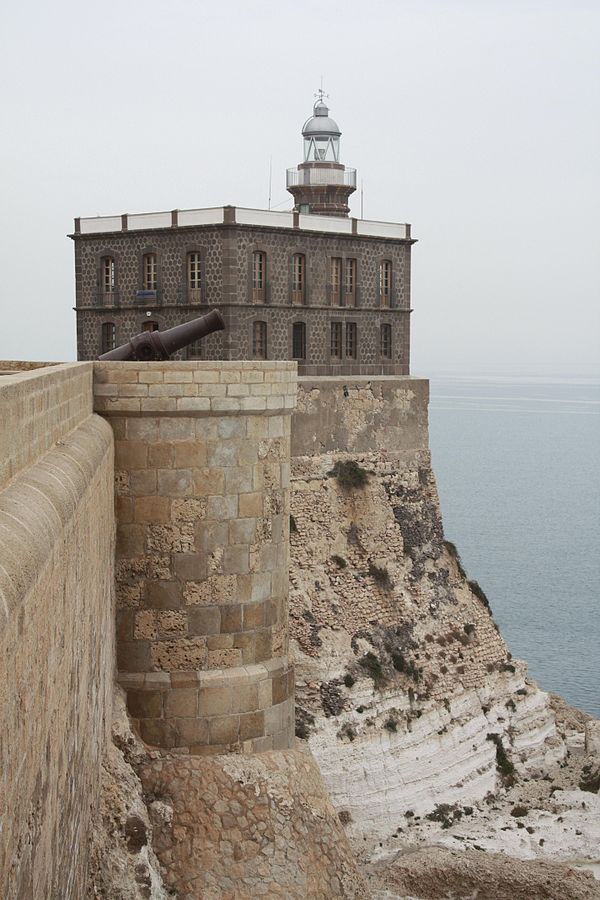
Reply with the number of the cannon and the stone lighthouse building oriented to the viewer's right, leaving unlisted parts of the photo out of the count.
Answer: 1

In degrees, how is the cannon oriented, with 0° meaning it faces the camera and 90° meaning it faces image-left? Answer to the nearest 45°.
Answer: approximately 270°

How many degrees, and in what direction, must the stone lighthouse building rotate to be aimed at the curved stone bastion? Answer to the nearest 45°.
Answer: approximately 45° to its left

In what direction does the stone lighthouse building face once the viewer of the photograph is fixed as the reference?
facing the viewer and to the left of the viewer
